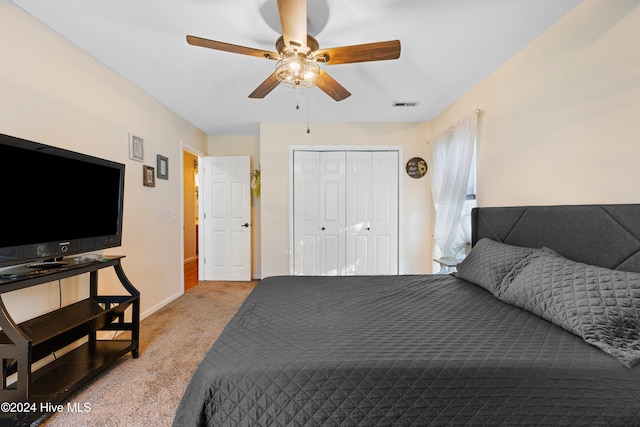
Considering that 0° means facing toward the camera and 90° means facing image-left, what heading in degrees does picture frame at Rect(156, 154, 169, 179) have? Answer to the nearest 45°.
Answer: approximately 315°

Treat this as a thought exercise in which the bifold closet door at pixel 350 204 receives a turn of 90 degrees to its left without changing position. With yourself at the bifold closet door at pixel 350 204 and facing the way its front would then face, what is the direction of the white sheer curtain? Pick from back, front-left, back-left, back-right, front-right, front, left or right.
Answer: front-right

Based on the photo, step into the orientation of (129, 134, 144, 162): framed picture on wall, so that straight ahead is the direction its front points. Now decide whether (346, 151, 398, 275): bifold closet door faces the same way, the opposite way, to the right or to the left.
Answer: to the right

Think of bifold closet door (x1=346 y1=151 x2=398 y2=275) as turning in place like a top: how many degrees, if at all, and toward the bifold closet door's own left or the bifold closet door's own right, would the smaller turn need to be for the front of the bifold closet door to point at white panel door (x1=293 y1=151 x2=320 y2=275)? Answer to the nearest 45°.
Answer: approximately 90° to the bifold closet door's own right

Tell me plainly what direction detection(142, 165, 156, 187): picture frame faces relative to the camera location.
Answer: facing the viewer and to the right of the viewer

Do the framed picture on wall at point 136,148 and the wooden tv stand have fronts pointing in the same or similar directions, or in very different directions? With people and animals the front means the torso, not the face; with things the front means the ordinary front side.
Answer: same or similar directions

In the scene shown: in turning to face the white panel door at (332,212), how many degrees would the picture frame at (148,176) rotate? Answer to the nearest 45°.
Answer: approximately 45° to its left

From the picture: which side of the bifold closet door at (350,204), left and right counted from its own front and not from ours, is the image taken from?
front

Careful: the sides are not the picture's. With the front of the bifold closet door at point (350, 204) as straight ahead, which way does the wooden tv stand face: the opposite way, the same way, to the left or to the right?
to the left

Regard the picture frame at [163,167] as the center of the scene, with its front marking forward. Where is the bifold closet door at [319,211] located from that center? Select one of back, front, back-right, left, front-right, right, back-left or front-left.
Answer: front-left

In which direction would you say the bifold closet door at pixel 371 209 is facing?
toward the camera

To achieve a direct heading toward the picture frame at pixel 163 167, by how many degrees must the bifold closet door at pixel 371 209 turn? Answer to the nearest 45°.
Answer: approximately 45° to its right

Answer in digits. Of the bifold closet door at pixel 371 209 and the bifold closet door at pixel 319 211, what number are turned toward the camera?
2
